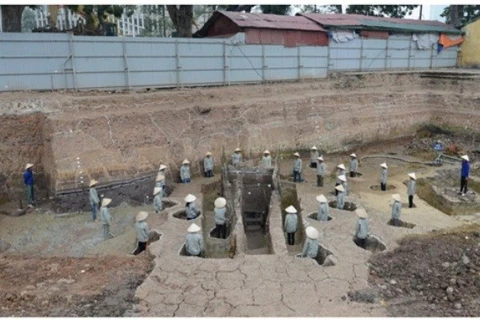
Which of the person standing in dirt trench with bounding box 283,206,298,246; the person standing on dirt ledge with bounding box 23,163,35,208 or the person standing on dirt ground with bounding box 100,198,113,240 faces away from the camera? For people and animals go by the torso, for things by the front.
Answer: the person standing in dirt trench with bounding box 283,206,298,246

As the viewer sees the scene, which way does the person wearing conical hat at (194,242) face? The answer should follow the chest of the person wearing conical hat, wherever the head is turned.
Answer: away from the camera

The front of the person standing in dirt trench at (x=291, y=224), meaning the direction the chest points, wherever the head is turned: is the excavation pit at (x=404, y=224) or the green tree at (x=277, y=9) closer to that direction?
the green tree

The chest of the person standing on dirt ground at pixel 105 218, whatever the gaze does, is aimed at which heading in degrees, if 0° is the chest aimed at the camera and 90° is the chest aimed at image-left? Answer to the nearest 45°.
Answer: approximately 270°

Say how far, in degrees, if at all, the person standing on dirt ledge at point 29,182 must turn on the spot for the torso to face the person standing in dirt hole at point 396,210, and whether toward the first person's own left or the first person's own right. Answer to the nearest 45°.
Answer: approximately 45° to the first person's own right

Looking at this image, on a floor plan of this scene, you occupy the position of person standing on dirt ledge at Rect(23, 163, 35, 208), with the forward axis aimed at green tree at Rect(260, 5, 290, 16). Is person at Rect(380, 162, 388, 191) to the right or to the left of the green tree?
right

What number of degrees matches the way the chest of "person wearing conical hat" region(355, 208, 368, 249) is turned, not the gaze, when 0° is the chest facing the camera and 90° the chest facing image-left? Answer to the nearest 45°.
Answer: approximately 135°

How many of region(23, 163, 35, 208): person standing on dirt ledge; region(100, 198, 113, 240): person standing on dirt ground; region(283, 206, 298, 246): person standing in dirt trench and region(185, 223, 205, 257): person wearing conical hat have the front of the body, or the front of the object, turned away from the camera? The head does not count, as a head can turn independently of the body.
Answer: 2

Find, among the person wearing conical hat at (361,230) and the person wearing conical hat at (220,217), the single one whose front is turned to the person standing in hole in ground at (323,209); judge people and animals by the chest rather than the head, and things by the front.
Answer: the person wearing conical hat at (361,230)

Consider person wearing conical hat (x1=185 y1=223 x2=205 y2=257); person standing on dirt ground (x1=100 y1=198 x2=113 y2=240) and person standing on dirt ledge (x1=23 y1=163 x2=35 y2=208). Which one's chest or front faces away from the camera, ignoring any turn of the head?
the person wearing conical hat

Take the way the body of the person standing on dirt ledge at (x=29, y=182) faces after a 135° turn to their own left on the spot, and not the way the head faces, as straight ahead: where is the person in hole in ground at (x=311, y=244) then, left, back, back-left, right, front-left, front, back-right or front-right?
back
